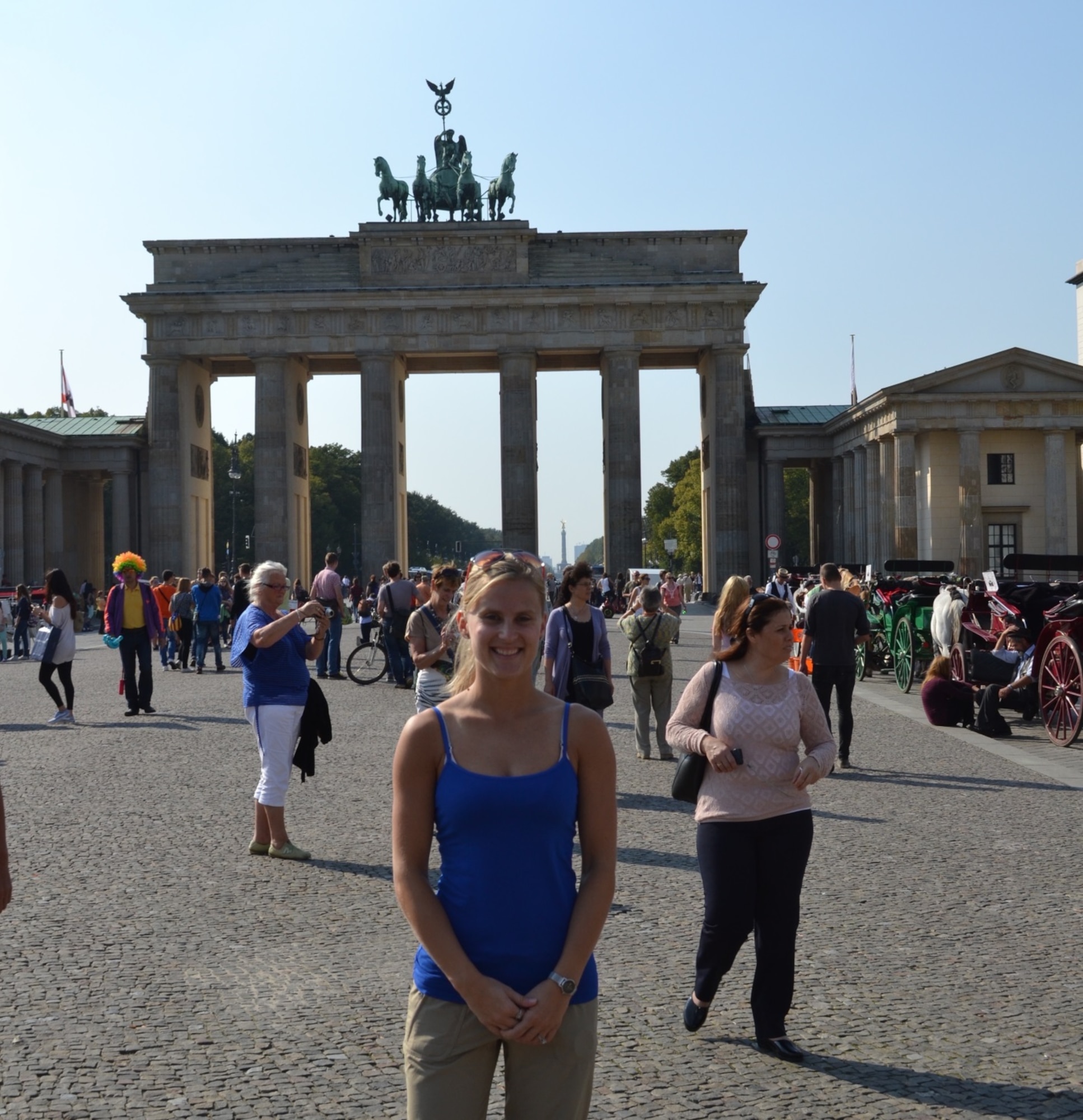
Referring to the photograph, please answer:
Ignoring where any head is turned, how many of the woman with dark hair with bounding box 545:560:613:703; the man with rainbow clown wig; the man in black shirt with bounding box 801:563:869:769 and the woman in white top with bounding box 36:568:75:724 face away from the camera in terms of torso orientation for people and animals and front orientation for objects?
1

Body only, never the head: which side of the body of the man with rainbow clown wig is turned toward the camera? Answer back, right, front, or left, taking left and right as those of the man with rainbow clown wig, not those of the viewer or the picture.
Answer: front

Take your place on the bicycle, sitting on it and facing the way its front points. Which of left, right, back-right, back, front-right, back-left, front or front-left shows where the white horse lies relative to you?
back-left

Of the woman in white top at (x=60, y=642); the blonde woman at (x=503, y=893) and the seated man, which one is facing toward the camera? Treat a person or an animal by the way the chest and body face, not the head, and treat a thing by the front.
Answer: the blonde woman

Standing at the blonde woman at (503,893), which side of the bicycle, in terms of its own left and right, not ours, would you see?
left

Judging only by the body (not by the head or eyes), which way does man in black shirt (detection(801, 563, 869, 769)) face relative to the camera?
away from the camera

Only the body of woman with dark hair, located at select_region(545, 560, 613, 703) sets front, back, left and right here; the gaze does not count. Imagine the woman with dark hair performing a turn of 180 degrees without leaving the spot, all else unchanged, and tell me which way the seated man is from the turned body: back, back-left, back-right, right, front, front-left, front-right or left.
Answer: right

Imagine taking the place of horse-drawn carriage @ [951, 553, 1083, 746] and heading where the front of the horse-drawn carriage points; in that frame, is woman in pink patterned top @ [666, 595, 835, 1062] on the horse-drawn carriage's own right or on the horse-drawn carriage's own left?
on the horse-drawn carriage's own left

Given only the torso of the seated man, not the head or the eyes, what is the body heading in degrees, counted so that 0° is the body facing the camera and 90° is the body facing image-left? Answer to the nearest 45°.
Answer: approximately 90°

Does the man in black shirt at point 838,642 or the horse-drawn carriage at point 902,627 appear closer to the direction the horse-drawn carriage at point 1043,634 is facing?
the horse-drawn carriage

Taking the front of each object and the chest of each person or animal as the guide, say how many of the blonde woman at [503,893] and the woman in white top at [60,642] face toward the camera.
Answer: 1

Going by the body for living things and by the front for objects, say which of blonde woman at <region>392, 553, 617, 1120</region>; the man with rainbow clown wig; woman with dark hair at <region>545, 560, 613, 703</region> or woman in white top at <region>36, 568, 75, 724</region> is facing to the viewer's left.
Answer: the woman in white top

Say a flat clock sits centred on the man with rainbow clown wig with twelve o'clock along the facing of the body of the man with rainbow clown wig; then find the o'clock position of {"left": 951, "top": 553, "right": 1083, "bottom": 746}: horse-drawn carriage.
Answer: The horse-drawn carriage is roughly at 10 o'clock from the man with rainbow clown wig.

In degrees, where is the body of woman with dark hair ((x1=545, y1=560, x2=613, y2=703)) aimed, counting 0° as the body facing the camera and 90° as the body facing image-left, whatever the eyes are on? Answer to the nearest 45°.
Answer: approximately 315°

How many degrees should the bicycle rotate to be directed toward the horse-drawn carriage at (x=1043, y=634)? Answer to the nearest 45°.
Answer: approximately 135° to its left

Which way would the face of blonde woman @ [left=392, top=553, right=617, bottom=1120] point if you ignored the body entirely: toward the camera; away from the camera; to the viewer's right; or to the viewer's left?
toward the camera

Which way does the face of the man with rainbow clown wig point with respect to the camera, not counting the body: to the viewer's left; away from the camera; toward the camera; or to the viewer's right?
toward the camera
